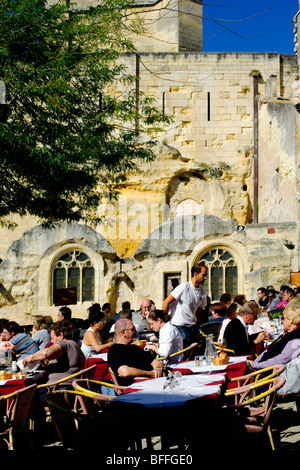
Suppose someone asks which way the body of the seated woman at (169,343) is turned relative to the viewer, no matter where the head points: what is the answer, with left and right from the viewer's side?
facing to the left of the viewer

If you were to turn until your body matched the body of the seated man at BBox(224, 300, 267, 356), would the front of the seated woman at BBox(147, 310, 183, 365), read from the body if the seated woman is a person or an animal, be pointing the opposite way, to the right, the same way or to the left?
the opposite way

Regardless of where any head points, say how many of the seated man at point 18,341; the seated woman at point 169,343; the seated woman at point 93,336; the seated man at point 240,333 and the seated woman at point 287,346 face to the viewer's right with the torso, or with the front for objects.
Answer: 2

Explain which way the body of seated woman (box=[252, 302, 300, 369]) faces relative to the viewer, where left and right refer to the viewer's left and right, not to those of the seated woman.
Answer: facing to the left of the viewer

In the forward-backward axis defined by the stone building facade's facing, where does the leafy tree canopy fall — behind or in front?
in front

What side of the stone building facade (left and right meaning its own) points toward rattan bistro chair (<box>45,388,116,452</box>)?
front

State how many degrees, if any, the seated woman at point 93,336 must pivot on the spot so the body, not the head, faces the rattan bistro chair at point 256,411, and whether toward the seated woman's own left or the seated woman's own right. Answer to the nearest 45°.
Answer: approximately 90° to the seated woman's own right

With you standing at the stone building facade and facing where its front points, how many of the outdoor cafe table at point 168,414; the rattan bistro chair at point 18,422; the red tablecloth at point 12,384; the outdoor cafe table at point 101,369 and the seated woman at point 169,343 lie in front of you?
5

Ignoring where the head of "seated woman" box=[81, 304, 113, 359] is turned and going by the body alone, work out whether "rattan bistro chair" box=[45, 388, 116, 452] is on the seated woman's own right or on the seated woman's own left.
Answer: on the seated woman's own right

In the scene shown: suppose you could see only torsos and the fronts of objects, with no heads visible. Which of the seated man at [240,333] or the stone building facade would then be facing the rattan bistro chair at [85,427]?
the stone building facade

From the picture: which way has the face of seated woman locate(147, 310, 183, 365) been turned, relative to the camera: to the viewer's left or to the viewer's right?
to the viewer's left

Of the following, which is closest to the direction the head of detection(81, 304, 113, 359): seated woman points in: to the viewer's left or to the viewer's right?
to the viewer's right

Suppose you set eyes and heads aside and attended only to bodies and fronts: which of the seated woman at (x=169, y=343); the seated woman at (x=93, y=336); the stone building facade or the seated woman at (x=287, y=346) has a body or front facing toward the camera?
the stone building facade

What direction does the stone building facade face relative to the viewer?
toward the camera
